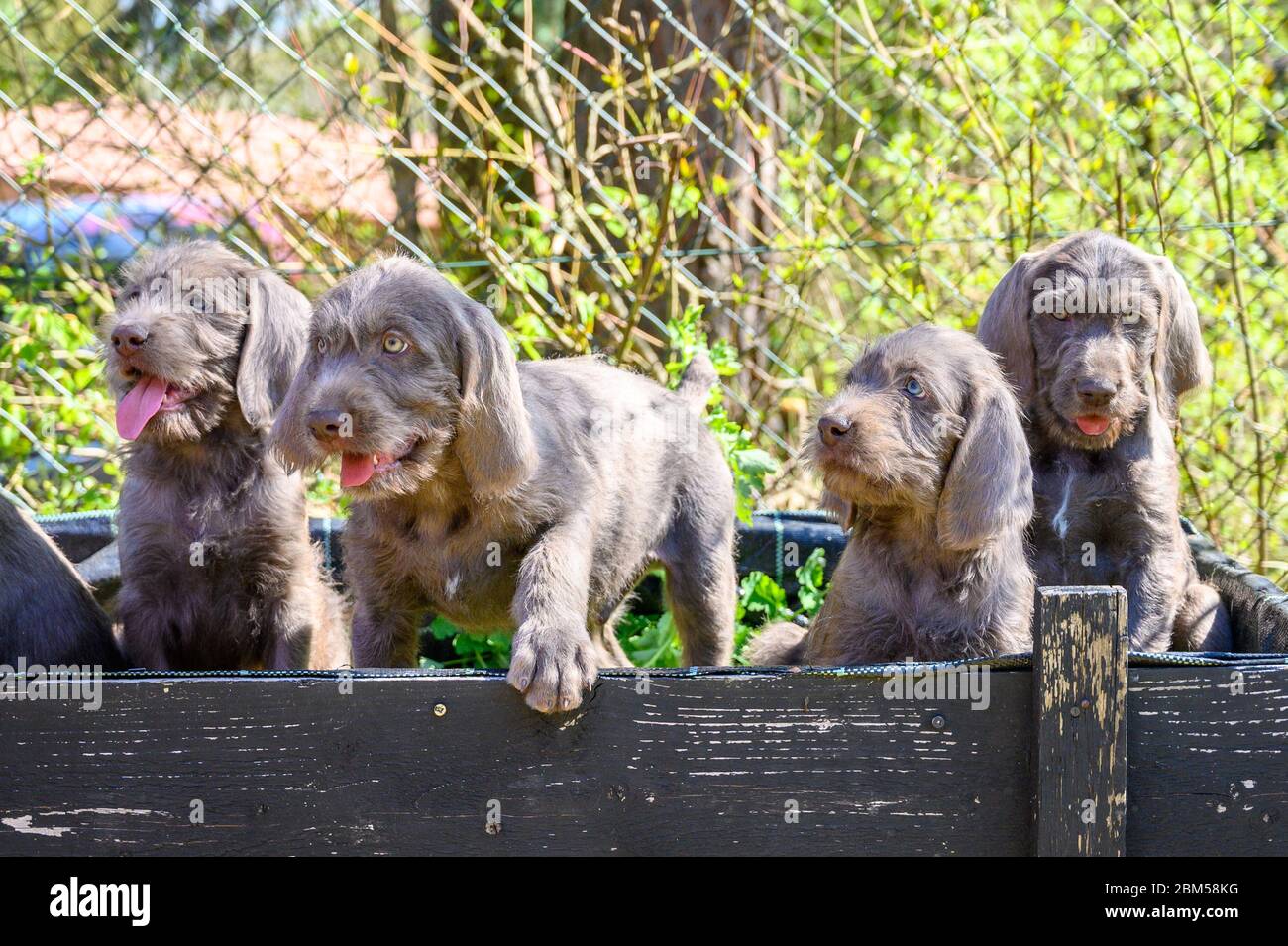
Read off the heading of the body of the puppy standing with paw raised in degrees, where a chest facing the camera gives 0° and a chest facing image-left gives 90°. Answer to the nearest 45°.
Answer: approximately 45°

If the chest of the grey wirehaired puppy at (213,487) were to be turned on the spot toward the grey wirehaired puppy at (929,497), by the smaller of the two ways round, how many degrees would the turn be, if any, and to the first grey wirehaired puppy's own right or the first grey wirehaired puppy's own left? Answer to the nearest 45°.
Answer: approximately 90° to the first grey wirehaired puppy's own left

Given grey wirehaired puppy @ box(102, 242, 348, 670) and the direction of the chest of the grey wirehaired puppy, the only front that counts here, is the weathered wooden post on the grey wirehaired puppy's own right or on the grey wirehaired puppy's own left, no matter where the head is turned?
on the grey wirehaired puppy's own left

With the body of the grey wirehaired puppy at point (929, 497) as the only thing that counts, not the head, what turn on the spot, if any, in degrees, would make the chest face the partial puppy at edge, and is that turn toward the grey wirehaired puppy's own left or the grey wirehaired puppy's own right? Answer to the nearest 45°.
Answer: approximately 45° to the grey wirehaired puppy's own right

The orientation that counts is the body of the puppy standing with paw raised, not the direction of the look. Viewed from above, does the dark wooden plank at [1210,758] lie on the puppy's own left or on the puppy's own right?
on the puppy's own left

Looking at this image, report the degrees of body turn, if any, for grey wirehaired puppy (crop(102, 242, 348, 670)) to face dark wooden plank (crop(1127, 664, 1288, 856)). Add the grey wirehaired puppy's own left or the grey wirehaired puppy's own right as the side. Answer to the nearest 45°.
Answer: approximately 90° to the grey wirehaired puppy's own left

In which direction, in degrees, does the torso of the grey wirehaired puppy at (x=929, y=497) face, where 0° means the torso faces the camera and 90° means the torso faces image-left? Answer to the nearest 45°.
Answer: approximately 45°

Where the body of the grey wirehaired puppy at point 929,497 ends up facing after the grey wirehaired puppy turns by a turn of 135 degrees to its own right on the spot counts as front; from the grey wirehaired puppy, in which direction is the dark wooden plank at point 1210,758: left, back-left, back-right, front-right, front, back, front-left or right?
back-right
